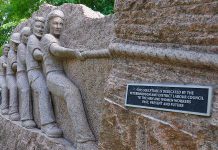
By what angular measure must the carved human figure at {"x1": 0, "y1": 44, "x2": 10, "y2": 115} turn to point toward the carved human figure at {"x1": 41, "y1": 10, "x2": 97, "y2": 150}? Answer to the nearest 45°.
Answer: approximately 45° to its right

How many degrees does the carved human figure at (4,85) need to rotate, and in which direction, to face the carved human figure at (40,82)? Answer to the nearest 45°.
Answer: approximately 45° to its right

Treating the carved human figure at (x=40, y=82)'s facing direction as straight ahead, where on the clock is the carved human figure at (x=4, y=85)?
the carved human figure at (x=4, y=85) is roughly at 7 o'clock from the carved human figure at (x=40, y=82).

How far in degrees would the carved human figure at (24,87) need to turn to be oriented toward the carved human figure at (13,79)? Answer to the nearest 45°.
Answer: approximately 135° to its left

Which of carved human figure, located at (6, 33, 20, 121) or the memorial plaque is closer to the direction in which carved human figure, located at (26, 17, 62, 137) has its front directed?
the memorial plaque

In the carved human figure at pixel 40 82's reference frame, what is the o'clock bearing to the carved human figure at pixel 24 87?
the carved human figure at pixel 24 87 is roughly at 7 o'clock from the carved human figure at pixel 40 82.

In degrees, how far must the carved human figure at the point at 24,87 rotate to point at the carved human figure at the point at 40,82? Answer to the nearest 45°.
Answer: approximately 45° to its right

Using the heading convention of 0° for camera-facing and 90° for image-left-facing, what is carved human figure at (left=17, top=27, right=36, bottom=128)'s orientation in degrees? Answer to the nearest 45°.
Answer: approximately 315°

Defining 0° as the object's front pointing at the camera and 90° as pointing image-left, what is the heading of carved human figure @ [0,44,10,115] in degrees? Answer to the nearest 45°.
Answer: approximately 315°
